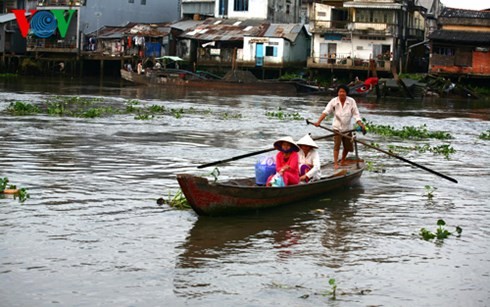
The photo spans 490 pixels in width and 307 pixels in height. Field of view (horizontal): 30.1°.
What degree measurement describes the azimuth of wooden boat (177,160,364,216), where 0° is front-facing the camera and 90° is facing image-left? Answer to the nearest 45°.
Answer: approximately 45°

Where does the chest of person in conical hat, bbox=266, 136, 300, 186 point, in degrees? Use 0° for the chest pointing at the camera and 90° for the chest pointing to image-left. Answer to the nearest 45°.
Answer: approximately 45°

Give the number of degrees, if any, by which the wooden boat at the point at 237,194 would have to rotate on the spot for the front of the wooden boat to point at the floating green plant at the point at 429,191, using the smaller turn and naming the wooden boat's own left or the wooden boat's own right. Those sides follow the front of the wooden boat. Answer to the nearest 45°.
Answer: approximately 180°

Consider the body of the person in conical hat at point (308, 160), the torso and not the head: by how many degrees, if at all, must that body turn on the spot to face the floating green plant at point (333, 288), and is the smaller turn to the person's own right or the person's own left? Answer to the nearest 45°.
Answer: approximately 45° to the person's own left

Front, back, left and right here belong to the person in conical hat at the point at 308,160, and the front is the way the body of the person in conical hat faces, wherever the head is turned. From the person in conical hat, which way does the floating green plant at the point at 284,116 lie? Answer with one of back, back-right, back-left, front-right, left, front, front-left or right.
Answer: back-right

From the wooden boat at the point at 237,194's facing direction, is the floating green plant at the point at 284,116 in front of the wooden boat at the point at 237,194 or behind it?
behind

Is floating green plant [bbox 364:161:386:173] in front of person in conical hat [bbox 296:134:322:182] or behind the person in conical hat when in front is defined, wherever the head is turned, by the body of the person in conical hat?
behind

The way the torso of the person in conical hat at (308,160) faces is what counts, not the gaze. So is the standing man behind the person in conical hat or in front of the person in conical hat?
behind
